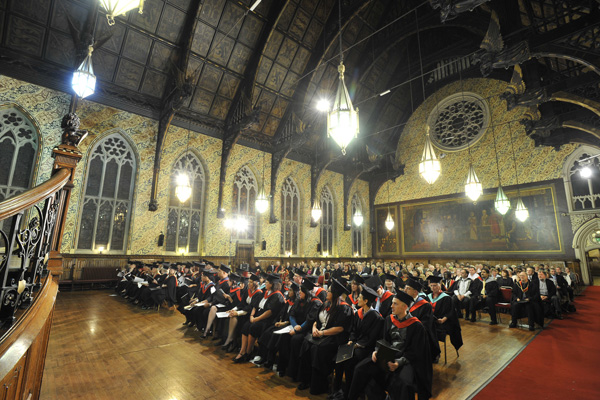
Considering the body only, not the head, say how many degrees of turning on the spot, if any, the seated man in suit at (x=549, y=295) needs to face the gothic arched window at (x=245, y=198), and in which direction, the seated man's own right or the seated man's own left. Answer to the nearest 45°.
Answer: approximately 45° to the seated man's own right

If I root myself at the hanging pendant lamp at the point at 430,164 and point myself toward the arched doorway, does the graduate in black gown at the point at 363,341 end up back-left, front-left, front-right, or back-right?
back-right

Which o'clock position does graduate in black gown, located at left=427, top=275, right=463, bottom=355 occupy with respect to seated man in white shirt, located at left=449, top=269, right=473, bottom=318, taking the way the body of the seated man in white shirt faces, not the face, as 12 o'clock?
The graduate in black gown is roughly at 12 o'clock from the seated man in white shirt.

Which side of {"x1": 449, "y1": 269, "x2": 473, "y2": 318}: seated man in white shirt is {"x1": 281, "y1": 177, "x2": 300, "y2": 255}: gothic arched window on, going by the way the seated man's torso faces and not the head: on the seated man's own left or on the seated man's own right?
on the seated man's own right
